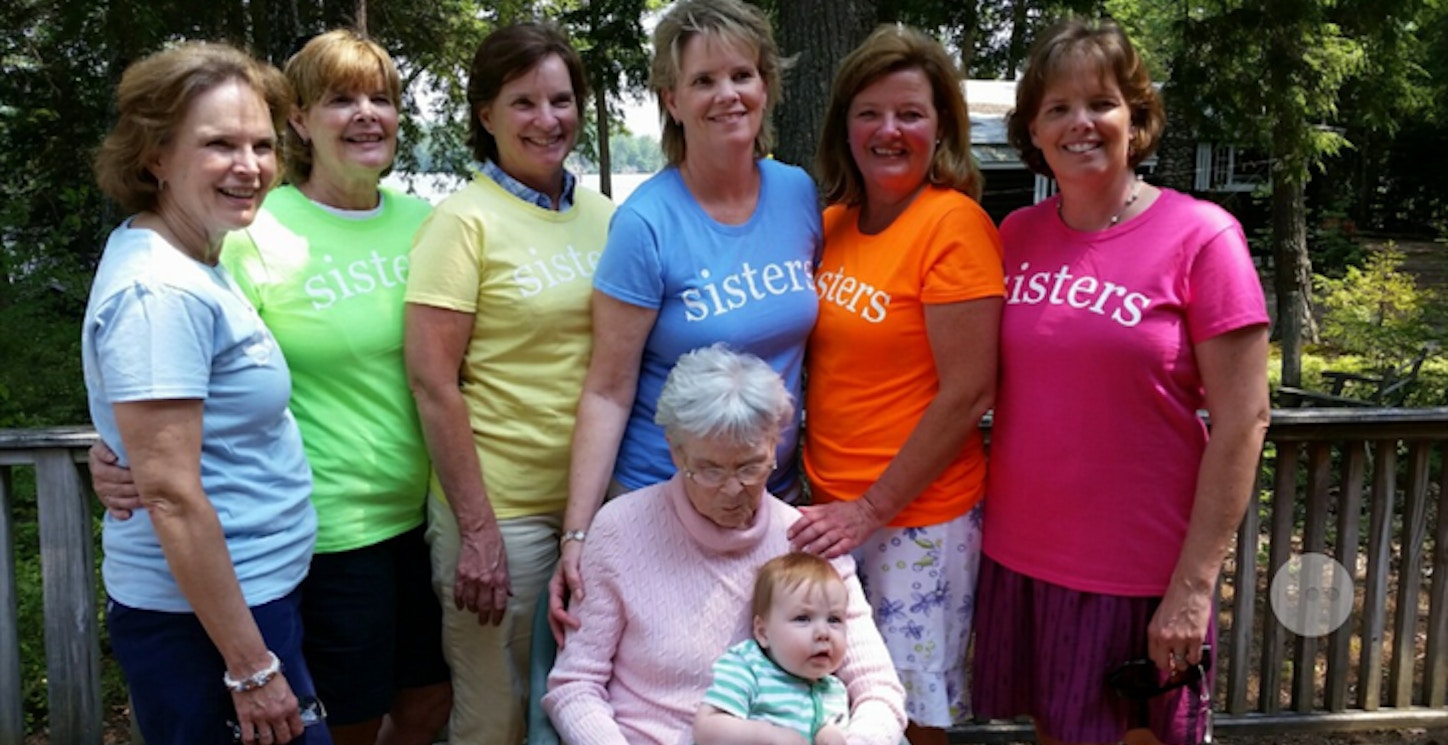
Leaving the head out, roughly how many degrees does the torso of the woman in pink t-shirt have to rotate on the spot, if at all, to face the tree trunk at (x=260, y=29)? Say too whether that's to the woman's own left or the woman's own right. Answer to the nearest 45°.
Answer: approximately 90° to the woman's own right

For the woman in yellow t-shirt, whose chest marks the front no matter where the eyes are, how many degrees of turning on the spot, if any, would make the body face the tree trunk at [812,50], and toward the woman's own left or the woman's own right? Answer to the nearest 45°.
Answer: approximately 90° to the woman's own left

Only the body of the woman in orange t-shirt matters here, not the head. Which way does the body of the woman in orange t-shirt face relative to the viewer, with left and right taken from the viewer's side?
facing the viewer and to the left of the viewer

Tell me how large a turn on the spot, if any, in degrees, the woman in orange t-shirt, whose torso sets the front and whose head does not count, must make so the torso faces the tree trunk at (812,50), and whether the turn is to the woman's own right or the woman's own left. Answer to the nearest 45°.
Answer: approximately 135° to the woman's own right

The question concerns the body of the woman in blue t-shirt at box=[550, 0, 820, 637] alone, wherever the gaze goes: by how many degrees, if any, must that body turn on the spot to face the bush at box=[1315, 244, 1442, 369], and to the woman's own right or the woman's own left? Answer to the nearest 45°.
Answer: approximately 90° to the woman's own left

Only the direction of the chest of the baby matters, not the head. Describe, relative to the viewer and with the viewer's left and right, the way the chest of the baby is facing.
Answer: facing the viewer and to the right of the viewer

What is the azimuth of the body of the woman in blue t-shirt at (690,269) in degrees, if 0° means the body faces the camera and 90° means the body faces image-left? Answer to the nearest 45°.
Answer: approximately 315°

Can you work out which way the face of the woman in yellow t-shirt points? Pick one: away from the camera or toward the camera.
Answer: toward the camera

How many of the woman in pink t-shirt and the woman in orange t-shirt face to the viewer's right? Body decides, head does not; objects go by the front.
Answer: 0

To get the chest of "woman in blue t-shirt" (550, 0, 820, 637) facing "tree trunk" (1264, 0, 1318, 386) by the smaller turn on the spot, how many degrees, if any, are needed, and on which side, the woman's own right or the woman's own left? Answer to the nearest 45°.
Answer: approximately 90° to the woman's own left

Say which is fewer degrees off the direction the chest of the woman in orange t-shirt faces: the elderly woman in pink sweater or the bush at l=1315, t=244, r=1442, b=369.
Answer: the elderly woman in pink sweater

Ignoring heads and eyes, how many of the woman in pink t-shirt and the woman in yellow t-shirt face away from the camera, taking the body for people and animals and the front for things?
0

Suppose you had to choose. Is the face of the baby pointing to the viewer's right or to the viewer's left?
to the viewer's right

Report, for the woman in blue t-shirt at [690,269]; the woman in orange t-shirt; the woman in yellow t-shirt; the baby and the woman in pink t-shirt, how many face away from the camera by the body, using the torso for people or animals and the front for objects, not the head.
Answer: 0
